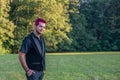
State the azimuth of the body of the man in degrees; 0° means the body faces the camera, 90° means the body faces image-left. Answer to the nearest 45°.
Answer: approximately 315°
